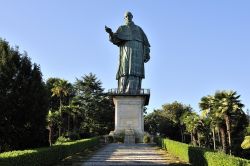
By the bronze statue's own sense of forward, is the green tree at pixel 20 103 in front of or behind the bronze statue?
in front

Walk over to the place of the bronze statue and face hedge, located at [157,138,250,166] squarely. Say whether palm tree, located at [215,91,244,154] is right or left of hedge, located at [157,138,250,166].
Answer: left

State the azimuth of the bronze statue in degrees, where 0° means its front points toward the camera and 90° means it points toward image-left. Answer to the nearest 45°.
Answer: approximately 0°

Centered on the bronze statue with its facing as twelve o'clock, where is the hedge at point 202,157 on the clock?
The hedge is roughly at 12 o'clock from the bronze statue.

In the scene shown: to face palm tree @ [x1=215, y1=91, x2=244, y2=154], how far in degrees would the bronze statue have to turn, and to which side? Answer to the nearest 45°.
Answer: approximately 45° to its left

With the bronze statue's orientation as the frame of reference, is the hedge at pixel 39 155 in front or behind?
in front
